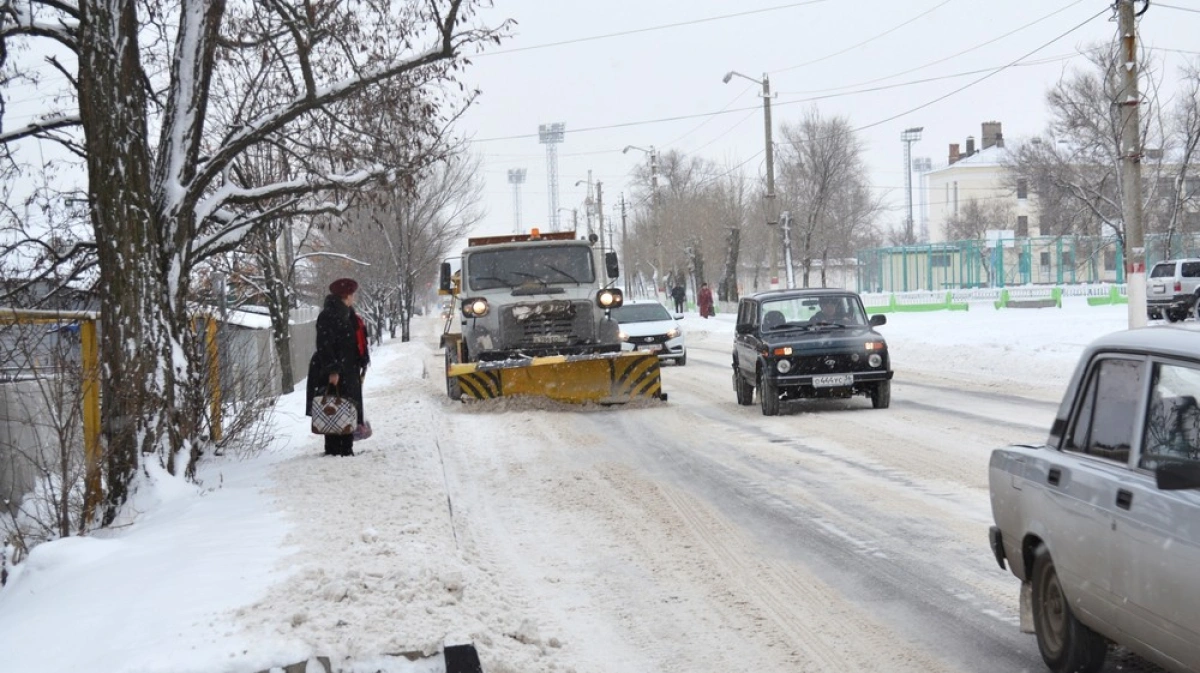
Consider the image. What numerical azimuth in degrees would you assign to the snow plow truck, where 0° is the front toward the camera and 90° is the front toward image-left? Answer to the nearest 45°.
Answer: approximately 0°

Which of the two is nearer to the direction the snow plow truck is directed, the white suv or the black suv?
the black suv

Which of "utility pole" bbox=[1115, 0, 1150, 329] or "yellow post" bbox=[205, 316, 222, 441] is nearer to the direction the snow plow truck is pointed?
the yellow post

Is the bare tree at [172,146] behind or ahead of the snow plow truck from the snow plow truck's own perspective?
ahead

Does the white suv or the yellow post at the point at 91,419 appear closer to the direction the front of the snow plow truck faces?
the yellow post

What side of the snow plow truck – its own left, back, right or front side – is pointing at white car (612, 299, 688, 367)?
back

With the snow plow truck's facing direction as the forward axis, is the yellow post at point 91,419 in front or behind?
in front

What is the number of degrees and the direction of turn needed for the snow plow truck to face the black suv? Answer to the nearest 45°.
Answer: approximately 45° to its left

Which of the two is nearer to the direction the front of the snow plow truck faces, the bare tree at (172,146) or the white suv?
the bare tree

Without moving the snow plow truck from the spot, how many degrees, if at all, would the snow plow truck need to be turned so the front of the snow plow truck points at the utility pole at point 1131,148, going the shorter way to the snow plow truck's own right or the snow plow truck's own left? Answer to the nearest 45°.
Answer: approximately 90° to the snow plow truck's own left

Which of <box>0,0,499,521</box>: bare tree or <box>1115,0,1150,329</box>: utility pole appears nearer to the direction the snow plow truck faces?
the bare tree

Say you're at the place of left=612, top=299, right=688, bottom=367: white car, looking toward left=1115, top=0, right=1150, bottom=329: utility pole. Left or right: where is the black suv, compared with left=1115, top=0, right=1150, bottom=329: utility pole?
right
